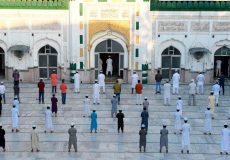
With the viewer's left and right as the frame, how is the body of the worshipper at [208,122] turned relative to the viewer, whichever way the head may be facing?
facing away from the viewer

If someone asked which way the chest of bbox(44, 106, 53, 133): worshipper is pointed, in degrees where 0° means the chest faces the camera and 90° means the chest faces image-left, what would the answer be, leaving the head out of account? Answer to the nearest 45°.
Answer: approximately 180°

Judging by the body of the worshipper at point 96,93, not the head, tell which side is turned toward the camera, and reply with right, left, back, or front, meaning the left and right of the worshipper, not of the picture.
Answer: back

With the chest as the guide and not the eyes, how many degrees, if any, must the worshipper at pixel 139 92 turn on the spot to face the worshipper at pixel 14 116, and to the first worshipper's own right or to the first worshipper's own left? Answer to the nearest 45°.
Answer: approximately 135° to the first worshipper's own left

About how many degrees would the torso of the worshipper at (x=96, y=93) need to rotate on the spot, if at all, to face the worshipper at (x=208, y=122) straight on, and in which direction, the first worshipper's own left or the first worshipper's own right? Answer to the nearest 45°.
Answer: approximately 135° to the first worshipper's own right

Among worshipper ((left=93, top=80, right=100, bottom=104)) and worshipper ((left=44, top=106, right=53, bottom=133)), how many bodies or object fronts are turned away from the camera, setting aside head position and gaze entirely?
2

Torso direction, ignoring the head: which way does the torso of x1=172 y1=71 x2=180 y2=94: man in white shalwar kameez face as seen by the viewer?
away from the camera

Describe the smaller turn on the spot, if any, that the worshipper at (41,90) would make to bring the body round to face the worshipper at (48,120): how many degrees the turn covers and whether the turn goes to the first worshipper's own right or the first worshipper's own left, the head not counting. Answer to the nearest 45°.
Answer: approximately 180°

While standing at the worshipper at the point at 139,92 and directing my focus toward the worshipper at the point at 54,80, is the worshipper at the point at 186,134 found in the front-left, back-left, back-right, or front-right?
back-left

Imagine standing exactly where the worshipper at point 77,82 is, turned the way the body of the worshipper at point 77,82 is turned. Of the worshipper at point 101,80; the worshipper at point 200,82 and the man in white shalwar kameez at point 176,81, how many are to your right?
3

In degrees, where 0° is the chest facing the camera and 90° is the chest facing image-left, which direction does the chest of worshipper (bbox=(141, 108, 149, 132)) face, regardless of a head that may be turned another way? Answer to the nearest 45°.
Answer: approximately 180°
